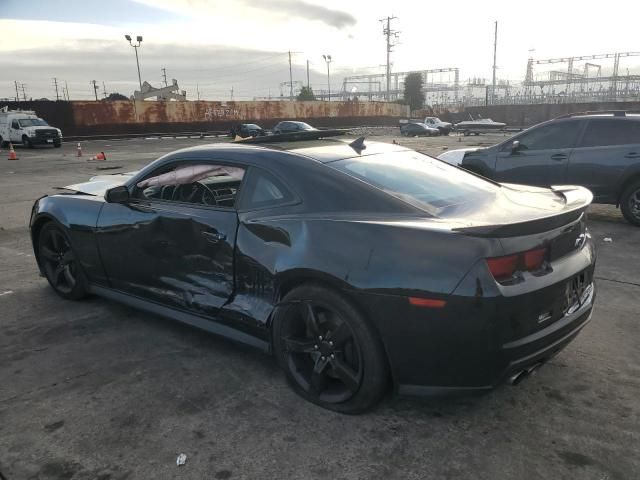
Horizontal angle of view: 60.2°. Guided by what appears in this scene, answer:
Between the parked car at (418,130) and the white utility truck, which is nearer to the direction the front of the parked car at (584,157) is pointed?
the white utility truck

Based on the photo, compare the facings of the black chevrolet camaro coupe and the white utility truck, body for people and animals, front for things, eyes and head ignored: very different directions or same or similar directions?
very different directions

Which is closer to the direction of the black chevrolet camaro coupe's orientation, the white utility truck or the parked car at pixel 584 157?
the white utility truck

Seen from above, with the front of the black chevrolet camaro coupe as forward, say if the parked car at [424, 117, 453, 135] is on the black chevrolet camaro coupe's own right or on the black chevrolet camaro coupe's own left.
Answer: on the black chevrolet camaro coupe's own right

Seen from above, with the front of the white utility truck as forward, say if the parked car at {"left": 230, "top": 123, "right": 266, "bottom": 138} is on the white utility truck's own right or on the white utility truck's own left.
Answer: on the white utility truck's own left

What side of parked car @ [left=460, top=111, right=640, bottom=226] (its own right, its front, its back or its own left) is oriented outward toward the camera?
left

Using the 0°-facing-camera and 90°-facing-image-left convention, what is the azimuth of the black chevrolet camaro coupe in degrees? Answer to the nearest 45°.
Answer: approximately 135°

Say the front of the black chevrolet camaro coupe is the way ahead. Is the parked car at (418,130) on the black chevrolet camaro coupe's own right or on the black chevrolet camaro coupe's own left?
on the black chevrolet camaro coupe's own right

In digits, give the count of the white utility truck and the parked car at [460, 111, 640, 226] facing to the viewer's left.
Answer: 1

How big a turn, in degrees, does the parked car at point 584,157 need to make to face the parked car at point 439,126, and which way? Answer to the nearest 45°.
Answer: approximately 90° to its right

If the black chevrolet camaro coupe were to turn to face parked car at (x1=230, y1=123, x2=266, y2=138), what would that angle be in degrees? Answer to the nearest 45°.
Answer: approximately 45° to its right

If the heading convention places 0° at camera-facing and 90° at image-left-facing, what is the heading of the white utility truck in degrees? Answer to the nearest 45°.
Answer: approximately 315°

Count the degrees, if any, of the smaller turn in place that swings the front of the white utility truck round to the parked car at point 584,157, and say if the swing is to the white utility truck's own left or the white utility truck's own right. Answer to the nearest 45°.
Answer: approximately 45° to the white utility truck's own right

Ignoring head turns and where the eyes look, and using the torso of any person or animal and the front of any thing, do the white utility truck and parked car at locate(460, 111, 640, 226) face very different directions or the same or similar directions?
very different directions
